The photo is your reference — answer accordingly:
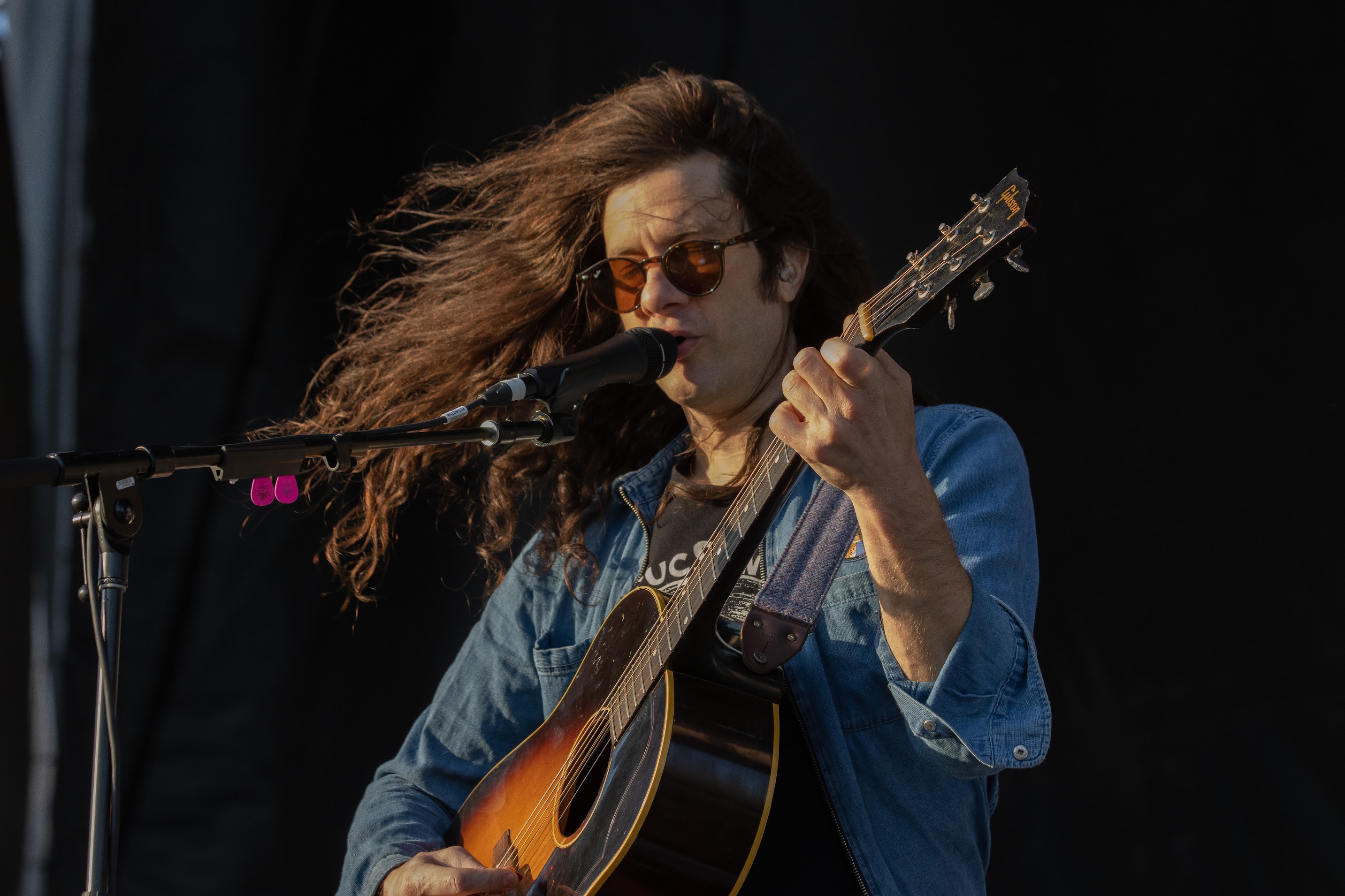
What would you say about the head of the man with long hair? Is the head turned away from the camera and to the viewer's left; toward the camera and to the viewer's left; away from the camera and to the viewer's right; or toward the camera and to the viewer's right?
toward the camera and to the viewer's left

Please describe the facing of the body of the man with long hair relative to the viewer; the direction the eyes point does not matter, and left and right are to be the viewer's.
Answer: facing the viewer and to the left of the viewer
